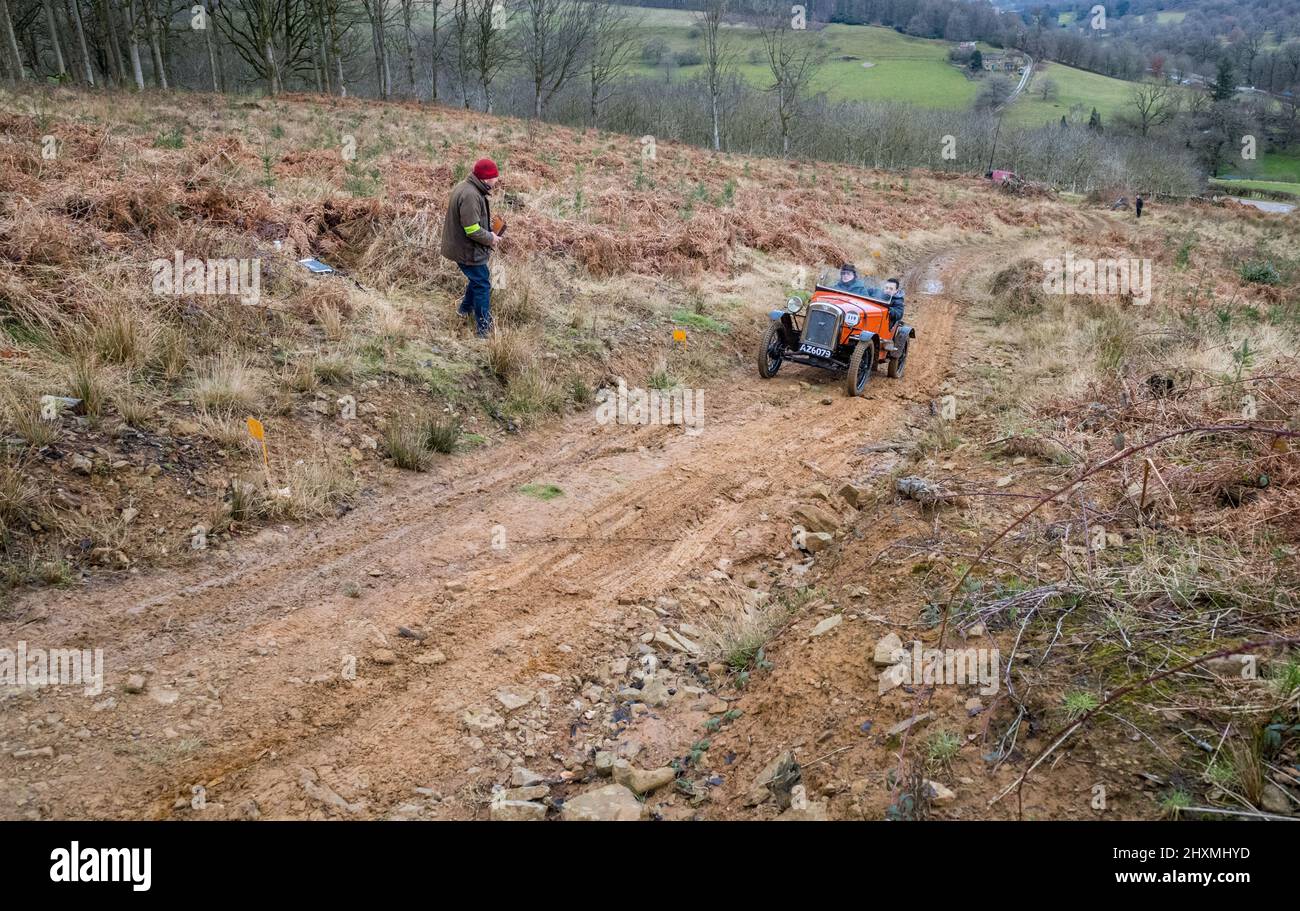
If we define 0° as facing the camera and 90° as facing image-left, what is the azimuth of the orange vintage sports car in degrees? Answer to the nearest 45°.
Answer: approximately 45°

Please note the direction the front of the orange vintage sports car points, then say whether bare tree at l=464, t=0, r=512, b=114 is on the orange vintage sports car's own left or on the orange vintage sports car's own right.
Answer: on the orange vintage sports car's own right

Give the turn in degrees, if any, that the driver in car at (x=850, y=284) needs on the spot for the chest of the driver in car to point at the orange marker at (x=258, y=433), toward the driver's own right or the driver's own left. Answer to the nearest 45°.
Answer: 0° — they already face it

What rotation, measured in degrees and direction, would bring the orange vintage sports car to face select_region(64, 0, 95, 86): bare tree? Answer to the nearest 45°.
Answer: approximately 90° to its right

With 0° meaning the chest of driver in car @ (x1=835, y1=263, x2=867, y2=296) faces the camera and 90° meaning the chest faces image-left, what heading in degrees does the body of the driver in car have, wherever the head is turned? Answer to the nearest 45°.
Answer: approximately 45°

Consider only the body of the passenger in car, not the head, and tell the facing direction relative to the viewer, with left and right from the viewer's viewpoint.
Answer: facing the viewer and to the left of the viewer

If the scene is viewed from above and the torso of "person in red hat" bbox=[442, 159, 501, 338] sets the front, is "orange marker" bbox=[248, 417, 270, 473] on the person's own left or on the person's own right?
on the person's own right

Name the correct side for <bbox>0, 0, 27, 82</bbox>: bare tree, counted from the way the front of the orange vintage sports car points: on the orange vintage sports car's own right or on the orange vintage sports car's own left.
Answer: on the orange vintage sports car's own right
